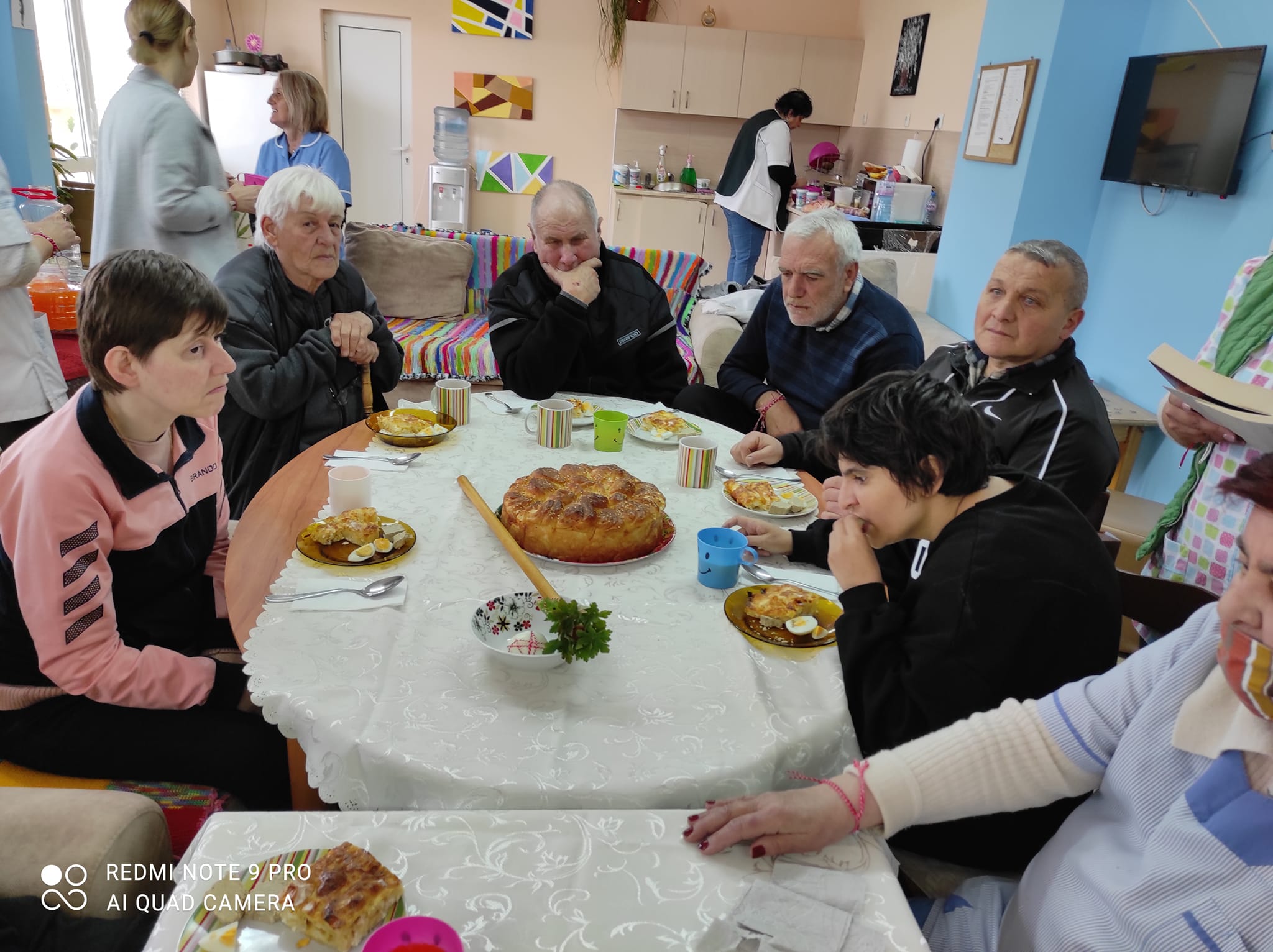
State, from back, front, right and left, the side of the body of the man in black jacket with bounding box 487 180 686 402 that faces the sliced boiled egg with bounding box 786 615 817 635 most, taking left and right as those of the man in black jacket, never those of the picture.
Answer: front

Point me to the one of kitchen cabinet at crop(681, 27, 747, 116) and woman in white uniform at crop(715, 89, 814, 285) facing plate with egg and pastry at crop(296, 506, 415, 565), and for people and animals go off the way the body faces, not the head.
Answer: the kitchen cabinet

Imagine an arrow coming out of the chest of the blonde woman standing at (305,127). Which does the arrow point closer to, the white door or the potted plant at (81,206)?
the potted plant

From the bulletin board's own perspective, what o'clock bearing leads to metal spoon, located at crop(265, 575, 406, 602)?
The metal spoon is roughly at 11 o'clock from the bulletin board.

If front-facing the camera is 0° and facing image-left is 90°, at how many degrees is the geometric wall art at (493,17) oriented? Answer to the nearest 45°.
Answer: approximately 0°

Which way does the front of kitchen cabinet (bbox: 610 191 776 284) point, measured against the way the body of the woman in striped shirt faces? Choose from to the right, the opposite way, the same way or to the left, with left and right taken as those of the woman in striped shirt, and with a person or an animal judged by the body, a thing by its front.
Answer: to the left

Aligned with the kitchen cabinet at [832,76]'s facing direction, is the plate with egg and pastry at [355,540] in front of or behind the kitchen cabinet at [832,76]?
in front

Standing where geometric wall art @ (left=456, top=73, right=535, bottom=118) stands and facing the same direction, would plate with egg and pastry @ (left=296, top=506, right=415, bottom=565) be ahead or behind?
ahead

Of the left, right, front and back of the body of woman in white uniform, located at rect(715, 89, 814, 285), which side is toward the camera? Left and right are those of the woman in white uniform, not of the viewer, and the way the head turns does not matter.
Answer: right

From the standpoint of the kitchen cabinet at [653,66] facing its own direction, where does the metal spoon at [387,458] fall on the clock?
The metal spoon is roughly at 12 o'clock from the kitchen cabinet.

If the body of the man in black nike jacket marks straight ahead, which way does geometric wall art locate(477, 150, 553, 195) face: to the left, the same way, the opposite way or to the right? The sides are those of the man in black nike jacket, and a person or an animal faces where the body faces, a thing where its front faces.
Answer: to the left

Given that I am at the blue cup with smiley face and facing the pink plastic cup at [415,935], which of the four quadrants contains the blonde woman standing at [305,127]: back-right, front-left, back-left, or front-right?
back-right
